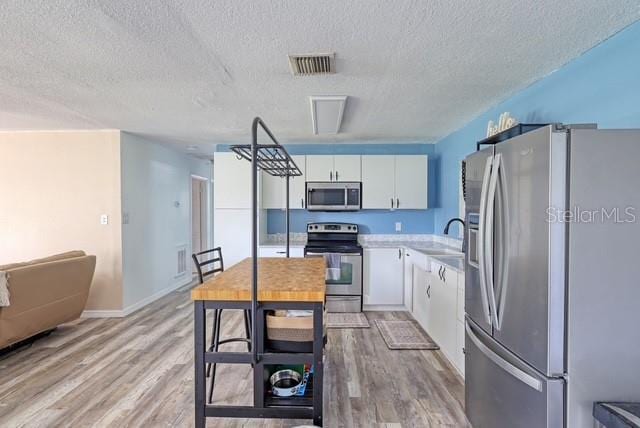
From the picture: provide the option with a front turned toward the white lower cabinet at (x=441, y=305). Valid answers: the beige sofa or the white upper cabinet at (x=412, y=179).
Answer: the white upper cabinet

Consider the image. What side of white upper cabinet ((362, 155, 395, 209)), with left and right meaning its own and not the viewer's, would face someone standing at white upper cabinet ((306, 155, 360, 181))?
right

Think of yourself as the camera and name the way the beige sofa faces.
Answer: facing away from the viewer and to the left of the viewer

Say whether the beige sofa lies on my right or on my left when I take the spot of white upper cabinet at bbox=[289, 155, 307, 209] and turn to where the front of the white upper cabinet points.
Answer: on my right

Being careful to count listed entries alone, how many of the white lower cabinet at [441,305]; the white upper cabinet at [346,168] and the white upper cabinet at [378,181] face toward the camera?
2

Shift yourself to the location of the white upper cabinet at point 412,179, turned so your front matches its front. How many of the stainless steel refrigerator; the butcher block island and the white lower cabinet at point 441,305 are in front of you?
3

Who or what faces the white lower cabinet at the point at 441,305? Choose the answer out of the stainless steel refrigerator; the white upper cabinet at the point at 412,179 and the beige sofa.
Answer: the white upper cabinet

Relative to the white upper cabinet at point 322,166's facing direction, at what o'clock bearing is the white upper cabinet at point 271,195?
the white upper cabinet at point 271,195 is roughly at 3 o'clock from the white upper cabinet at point 322,166.

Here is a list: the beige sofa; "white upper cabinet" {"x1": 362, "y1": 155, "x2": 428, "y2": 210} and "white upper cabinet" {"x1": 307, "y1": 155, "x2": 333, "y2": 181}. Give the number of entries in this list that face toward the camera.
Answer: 2

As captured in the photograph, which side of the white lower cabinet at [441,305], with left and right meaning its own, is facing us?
left

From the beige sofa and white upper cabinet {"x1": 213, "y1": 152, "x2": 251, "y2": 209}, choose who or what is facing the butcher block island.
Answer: the white upper cabinet

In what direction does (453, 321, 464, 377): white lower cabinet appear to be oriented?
to the viewer's left

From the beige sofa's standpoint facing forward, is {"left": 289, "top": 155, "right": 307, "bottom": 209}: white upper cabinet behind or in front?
behind
